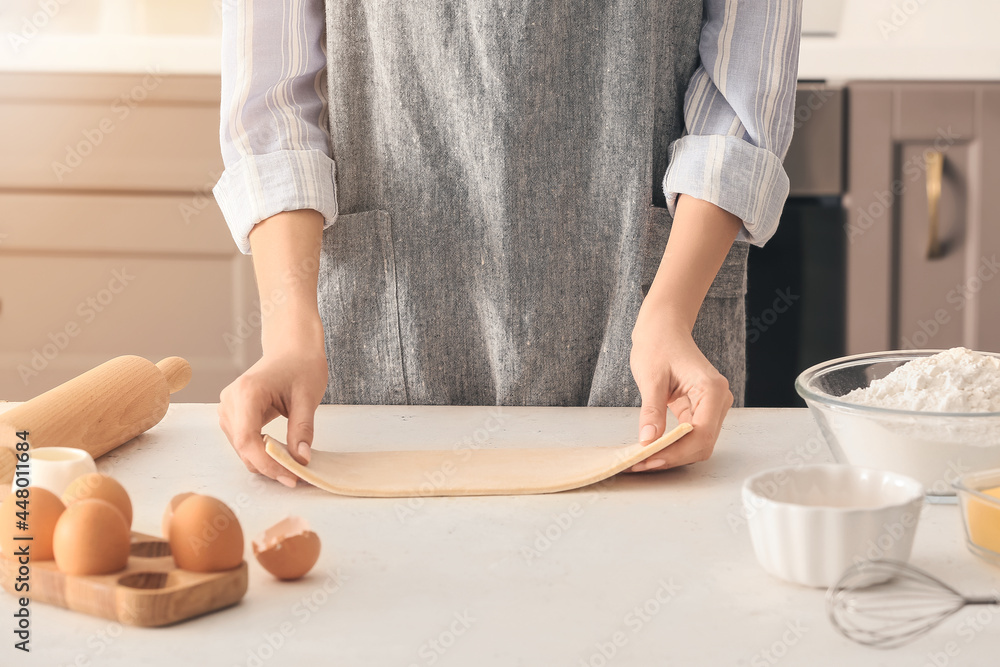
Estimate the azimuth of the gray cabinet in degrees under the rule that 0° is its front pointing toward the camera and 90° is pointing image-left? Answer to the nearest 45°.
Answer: approximately 0°

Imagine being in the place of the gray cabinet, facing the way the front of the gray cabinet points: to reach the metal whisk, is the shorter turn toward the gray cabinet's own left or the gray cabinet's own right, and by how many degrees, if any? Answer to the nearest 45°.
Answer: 0° — it already faces it

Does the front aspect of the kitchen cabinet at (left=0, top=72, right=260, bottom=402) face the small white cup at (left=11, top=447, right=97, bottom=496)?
yes

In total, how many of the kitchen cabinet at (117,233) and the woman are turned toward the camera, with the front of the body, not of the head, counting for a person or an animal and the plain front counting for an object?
2

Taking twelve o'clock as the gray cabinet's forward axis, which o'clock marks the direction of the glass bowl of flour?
The glass bowl of flour is roughly at 12 o'clock from the gray cabinet.

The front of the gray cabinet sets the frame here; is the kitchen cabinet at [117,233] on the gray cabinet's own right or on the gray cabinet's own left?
on the gray cabinet's own right
